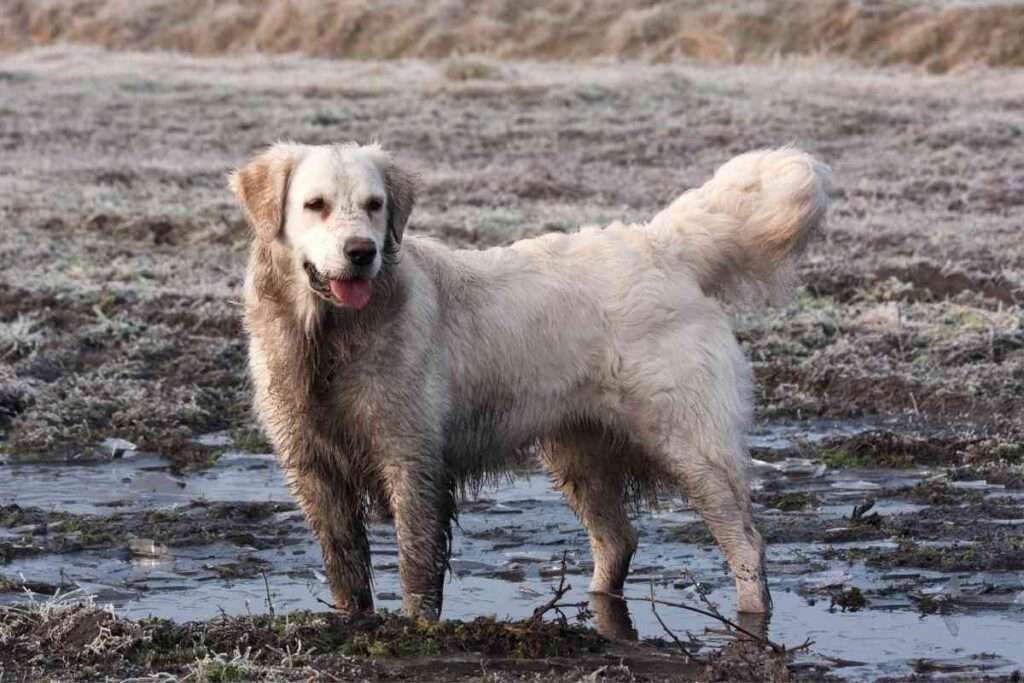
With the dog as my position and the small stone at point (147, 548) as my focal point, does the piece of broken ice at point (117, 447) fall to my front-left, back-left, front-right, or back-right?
front-right

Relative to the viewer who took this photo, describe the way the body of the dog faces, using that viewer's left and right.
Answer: facing the viewer and to the left of the viewer

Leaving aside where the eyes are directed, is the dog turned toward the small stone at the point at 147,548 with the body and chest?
no

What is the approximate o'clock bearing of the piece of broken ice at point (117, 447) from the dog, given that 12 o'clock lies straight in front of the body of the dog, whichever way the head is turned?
The piece of broken ice is roughly at 3 o'clock from the dog.

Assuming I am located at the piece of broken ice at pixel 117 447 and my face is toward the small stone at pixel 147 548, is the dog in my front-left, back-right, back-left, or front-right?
front-left
